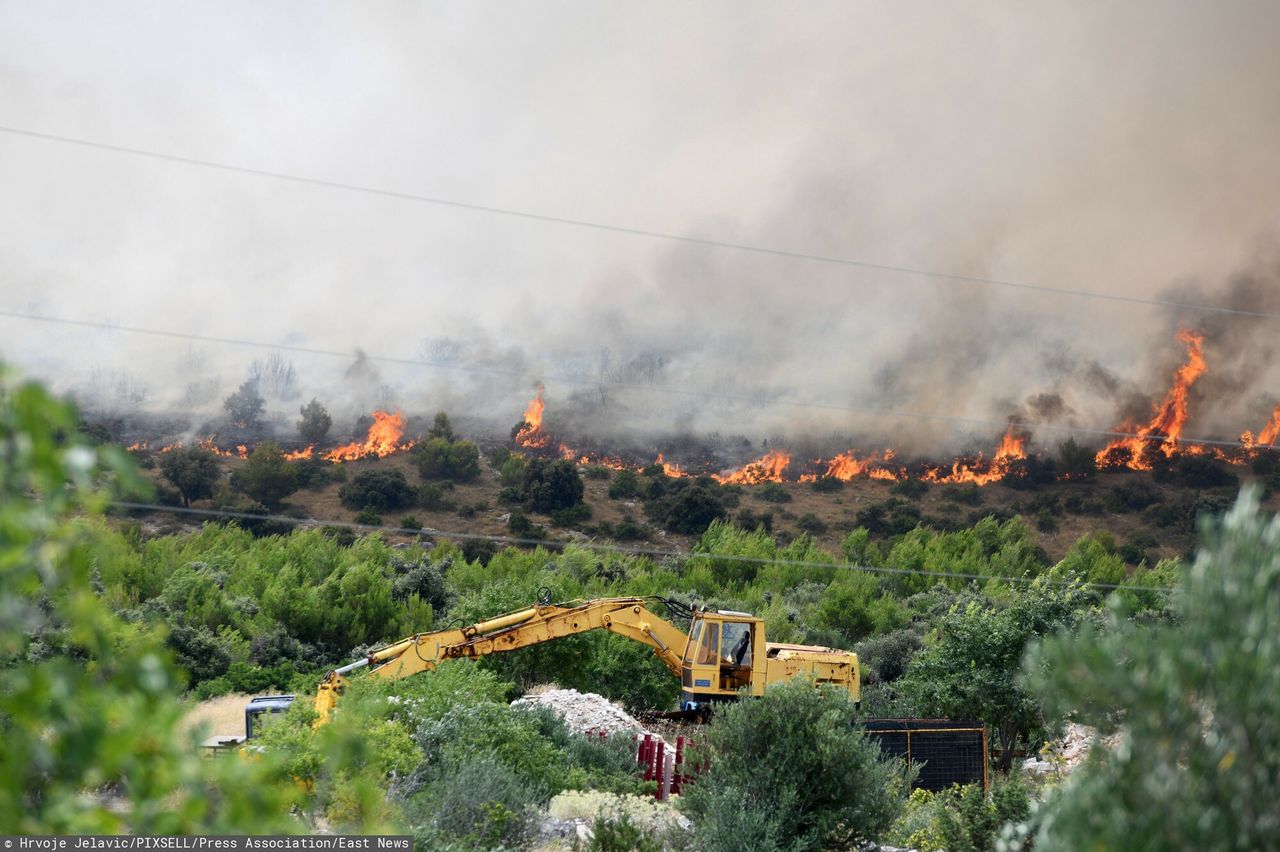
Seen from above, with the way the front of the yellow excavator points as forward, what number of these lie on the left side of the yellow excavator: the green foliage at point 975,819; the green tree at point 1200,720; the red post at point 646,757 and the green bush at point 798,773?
4

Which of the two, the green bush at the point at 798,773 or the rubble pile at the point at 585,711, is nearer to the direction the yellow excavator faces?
the rubble pile

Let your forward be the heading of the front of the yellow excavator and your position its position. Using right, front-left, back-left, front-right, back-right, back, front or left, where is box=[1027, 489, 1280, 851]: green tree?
left

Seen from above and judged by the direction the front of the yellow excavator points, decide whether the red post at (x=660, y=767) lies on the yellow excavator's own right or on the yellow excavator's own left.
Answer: on the yellow excavator's own left

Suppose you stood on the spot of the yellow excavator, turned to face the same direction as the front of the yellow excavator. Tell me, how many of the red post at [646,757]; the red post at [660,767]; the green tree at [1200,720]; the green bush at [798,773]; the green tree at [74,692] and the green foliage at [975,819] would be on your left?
6

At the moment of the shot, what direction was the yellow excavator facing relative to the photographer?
facing to the left of the viewer

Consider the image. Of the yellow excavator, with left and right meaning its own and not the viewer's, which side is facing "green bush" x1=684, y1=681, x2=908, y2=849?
left

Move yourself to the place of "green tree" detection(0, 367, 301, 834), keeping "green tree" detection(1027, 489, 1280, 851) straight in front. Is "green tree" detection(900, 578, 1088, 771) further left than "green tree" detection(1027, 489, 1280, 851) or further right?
left

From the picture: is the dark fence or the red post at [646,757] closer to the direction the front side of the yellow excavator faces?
the red post

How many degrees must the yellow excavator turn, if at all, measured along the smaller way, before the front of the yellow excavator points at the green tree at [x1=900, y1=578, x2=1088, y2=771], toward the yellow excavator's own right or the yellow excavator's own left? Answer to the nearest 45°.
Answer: approximately 180°

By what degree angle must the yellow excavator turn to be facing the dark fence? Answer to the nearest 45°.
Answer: approximately 135° to its left
